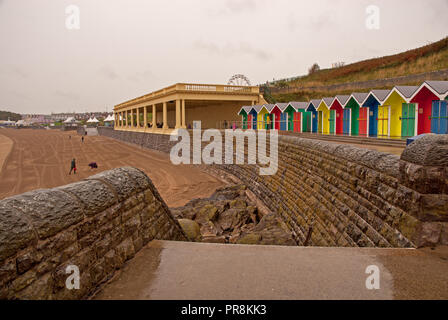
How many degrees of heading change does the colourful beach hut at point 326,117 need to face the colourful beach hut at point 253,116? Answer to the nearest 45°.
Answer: approximately 90° to its right

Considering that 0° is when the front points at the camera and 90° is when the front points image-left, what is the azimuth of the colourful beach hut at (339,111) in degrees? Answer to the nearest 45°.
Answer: approximately 45°

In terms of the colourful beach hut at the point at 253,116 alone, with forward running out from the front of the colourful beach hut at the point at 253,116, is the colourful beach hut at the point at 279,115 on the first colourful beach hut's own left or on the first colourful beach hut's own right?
on the first colourful beach hut's own left

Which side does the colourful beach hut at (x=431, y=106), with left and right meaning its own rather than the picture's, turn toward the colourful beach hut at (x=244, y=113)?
right

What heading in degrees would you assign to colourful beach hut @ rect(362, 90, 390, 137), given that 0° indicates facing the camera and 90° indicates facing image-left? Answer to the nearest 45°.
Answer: approximately 45°

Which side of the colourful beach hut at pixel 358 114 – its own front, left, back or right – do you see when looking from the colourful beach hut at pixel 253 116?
right

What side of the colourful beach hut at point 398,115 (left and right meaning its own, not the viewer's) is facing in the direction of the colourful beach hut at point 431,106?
left
